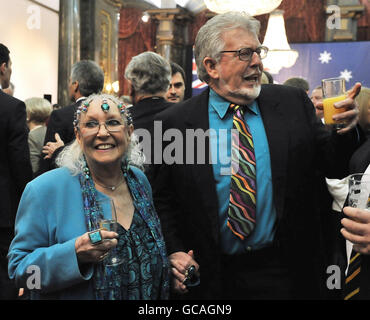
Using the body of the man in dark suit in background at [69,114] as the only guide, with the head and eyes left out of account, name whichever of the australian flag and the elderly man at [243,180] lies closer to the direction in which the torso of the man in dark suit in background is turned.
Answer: the australian flag

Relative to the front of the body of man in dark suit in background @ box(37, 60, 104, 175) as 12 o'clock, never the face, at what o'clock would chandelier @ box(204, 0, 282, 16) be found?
The chandelier is roughly at 3 o'clock from the man in dark suit in background.

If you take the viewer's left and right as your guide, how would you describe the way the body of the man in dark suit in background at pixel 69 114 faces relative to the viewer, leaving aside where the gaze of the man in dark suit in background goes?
facing away from the viewer and to the left of the viewer

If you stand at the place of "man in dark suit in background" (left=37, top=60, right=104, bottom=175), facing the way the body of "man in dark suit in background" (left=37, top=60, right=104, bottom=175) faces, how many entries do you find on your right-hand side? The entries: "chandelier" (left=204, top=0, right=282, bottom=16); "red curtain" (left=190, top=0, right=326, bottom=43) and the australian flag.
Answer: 3

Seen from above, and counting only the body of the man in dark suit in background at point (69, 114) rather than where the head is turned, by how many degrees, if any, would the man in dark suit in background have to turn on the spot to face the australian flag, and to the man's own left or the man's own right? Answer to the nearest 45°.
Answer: approximately 90° to the man's own right

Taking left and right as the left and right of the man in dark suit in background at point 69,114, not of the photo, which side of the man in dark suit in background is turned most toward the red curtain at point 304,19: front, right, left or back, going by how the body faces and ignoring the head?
right

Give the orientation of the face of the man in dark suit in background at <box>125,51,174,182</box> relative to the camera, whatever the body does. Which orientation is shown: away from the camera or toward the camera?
away from the camera

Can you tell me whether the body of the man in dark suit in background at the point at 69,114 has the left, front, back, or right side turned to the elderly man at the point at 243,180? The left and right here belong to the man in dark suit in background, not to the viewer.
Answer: back

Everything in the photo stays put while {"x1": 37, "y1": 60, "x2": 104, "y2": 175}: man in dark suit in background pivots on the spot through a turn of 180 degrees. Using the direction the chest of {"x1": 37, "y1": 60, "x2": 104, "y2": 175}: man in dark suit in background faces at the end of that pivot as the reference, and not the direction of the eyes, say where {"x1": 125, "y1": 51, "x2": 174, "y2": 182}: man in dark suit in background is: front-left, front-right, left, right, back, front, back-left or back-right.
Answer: front
